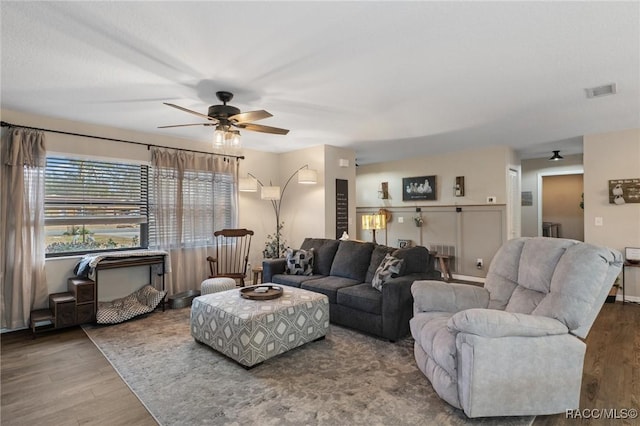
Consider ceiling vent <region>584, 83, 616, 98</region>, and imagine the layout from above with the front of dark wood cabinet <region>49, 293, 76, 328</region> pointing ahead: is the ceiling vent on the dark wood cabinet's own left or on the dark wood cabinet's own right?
on the dark wood cabinet's own left

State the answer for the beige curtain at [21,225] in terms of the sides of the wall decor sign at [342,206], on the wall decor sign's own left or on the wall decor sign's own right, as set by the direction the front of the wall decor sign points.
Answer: on the wall decor sign's own right

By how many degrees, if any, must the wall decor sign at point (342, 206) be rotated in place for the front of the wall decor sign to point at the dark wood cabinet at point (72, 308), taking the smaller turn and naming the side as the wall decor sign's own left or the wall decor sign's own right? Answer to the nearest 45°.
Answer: approximately 90° to the wall decor sign's own right

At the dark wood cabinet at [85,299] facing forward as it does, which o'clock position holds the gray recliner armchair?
The gray recliner armchair is roughly at 11 o'clock from the dark wood cabinet.

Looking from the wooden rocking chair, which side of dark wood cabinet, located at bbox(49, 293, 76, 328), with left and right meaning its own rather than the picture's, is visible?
left

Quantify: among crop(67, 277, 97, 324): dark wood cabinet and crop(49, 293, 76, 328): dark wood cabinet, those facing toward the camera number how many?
2

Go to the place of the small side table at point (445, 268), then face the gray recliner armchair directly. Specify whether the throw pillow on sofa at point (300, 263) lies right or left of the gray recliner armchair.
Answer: right

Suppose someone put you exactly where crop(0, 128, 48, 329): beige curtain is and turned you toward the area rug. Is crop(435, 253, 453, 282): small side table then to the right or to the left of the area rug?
left

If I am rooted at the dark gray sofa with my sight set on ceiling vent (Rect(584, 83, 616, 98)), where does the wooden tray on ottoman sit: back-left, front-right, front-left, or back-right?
back-right

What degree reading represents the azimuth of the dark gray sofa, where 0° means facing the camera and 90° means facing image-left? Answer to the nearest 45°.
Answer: approximately 45°

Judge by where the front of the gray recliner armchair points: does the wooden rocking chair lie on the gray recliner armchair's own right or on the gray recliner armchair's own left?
on the gray recliner armchair's own right

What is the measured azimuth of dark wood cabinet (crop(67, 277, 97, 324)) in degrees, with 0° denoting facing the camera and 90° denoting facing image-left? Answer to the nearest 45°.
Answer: approximately 0°

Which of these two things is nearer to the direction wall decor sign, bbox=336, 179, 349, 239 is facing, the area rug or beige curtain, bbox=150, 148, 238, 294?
the area rug
